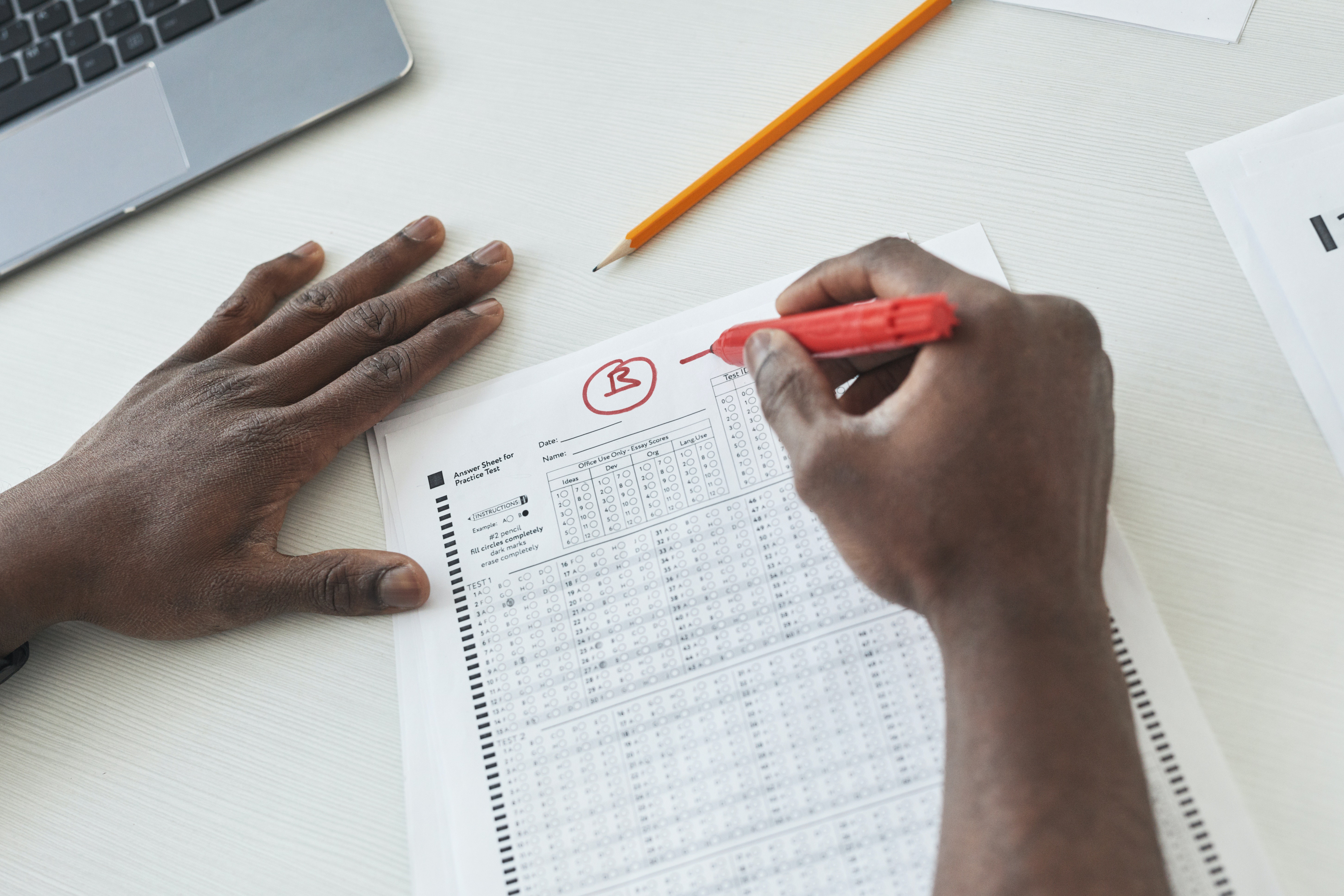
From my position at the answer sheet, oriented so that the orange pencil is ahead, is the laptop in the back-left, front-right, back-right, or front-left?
front-left

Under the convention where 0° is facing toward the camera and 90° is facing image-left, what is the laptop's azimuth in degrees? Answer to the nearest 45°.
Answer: approximately 315°

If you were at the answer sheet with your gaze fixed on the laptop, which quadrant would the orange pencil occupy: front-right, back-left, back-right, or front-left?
front-right
